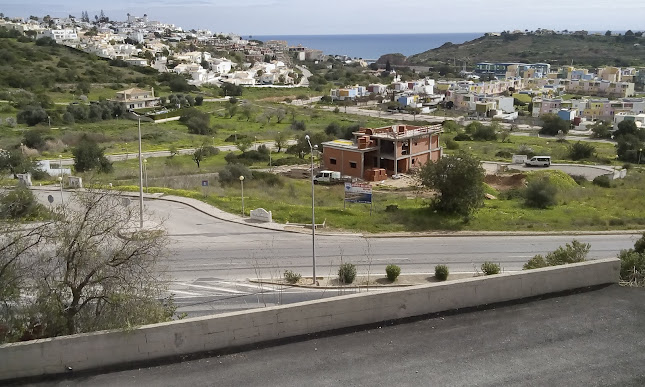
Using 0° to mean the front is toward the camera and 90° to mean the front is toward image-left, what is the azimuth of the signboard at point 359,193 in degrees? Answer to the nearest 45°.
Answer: approximately 0°

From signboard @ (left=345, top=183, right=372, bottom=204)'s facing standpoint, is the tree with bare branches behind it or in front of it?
in front

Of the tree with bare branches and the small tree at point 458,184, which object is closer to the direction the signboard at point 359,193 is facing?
the tree with bare branches

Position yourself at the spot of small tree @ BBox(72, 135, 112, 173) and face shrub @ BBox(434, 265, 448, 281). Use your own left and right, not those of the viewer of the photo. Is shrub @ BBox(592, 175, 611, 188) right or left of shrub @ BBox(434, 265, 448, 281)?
left

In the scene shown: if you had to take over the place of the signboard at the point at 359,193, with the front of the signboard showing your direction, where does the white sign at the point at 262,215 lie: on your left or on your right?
on your right

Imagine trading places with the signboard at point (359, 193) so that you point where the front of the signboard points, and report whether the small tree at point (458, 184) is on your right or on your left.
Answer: on your left

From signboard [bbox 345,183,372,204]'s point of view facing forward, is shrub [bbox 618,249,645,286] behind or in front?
in front

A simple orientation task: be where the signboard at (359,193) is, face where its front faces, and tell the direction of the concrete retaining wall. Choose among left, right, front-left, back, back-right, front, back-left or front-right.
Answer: front

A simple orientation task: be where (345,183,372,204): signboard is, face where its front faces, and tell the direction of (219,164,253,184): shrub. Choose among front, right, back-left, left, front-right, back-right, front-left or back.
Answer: back-right

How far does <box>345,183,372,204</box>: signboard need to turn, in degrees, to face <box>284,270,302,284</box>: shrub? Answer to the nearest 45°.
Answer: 0° — it already faces it

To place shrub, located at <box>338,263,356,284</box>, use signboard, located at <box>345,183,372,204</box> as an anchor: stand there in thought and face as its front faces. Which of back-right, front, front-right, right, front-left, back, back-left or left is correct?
front

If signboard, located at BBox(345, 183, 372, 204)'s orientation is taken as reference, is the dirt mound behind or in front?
behind

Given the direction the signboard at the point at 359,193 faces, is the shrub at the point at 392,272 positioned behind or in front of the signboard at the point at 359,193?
in front

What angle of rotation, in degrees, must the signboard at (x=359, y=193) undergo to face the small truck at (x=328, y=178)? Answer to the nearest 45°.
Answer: approximately 180°
